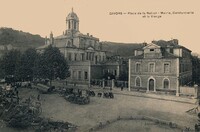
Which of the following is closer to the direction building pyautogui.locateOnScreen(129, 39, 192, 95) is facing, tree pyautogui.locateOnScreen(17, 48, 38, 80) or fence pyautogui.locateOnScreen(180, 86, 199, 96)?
the fence

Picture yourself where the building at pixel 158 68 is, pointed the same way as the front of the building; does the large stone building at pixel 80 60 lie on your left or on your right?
on your right

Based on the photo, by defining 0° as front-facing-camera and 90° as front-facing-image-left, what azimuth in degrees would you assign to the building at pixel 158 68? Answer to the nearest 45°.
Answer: approximately 0°

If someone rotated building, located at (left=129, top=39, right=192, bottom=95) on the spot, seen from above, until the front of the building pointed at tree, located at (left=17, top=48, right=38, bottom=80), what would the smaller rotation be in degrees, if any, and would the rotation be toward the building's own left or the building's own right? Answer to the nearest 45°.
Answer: approximately 90° to the building's own right

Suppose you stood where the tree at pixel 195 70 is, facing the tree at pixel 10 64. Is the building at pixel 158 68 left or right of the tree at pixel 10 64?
left

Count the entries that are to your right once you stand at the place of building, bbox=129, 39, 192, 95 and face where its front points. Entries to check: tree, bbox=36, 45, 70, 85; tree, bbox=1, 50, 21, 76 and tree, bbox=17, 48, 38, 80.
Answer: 3

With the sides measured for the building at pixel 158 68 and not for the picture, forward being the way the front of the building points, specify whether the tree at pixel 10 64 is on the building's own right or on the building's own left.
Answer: on the building's own right

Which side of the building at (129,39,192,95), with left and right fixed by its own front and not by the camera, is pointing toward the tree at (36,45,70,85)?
right

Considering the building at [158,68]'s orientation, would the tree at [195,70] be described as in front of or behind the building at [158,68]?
behind
